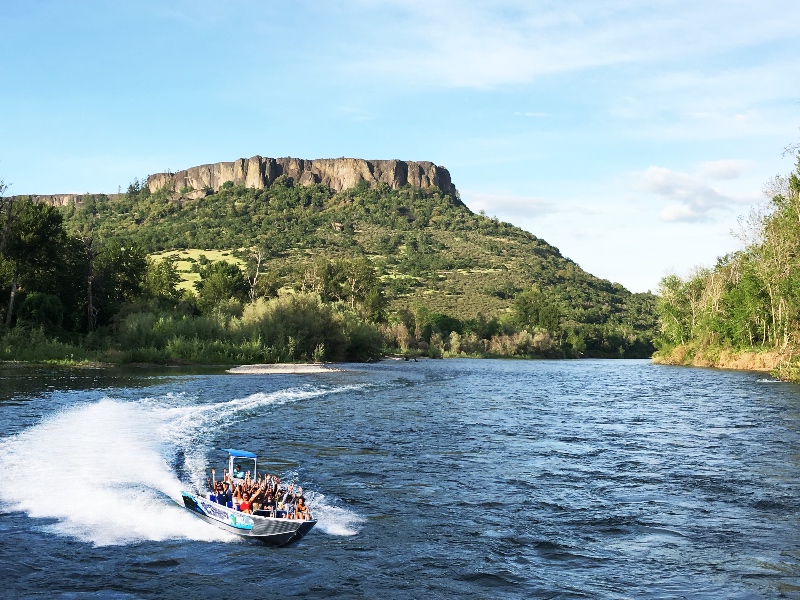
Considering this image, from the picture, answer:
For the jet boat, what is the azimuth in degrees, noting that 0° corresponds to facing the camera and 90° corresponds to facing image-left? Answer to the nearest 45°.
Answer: approximately 315°

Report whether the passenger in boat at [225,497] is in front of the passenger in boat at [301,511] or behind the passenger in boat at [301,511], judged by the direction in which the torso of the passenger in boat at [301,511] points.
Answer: behind

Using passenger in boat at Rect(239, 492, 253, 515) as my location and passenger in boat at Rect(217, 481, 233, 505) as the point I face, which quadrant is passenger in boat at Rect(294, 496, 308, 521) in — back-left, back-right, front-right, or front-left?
back-right

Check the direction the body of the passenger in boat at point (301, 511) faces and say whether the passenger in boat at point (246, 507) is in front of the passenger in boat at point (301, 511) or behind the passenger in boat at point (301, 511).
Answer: behind

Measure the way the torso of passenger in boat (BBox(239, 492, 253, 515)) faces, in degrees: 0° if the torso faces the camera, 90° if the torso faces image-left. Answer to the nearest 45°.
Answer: approximately 315°
